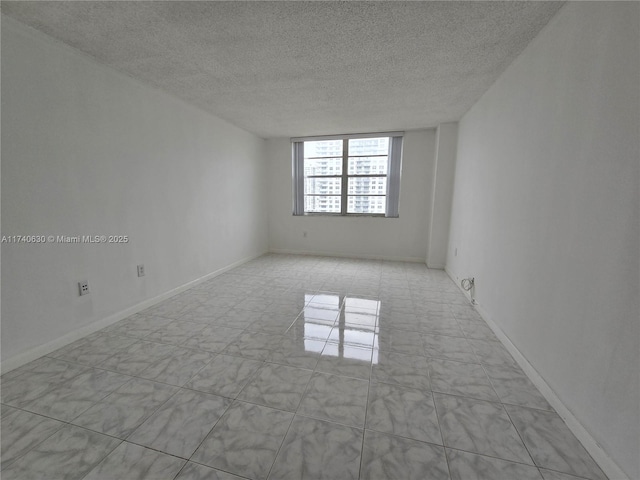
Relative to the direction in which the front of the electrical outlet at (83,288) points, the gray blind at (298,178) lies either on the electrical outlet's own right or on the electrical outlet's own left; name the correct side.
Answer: on the electrical outlet's own left

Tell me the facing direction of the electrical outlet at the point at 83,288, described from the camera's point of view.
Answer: facing the viewer and to the right of the viewer

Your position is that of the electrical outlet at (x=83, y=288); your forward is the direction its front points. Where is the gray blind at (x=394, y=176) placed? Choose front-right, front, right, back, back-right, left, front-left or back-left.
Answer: front-left
